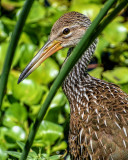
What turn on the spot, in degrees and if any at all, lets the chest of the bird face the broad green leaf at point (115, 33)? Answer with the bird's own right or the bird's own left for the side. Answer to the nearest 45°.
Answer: approximately 90° to the bird's own right

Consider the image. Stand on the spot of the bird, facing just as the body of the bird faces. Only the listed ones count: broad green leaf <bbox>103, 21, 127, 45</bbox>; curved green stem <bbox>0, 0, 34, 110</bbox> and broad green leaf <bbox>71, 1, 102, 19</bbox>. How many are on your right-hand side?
2

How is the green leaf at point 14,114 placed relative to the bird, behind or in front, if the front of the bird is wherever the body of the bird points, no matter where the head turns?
in front

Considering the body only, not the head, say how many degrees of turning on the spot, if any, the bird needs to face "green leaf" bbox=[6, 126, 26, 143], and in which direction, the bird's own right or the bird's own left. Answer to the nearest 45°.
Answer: approximately 45° to the bird's own right

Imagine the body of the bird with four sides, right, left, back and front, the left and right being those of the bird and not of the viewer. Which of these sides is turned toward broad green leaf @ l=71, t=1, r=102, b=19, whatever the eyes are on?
right

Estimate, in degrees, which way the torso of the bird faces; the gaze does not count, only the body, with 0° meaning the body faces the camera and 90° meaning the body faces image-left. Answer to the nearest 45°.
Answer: approximately 90°

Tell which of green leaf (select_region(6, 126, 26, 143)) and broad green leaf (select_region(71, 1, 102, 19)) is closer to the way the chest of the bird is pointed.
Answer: the green leaf

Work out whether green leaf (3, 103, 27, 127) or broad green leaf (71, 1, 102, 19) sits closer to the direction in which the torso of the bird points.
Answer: the green leaf

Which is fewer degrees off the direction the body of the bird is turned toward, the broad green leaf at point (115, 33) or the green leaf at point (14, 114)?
the green leaf
